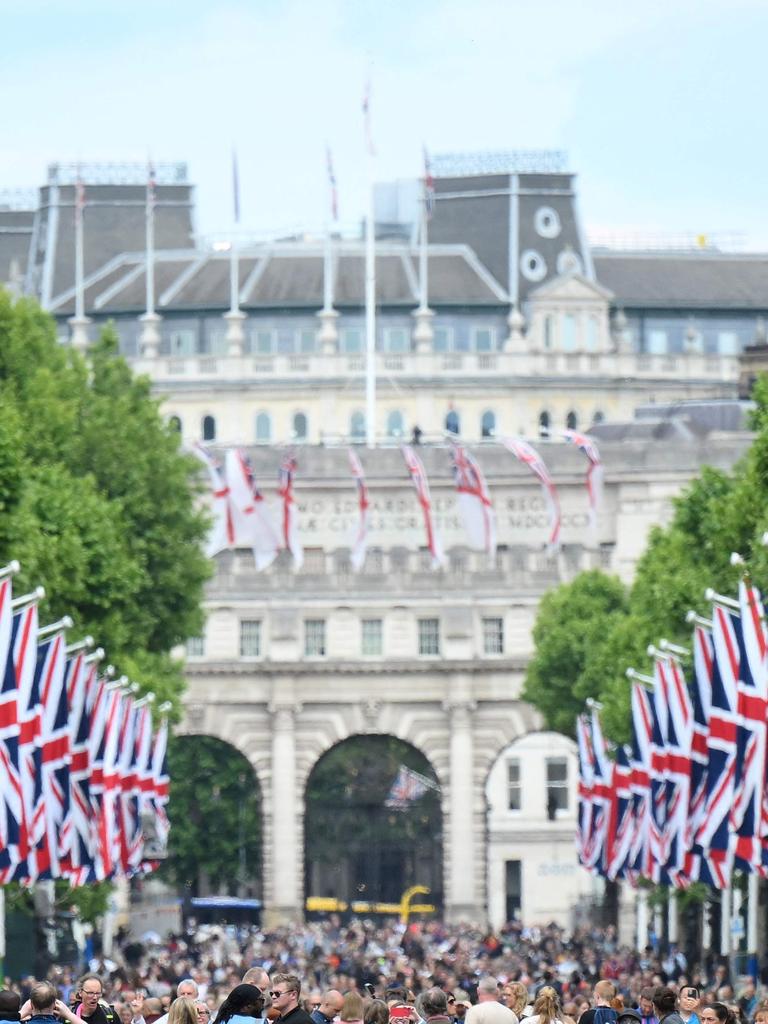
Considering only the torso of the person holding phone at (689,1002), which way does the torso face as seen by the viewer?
toward the camera

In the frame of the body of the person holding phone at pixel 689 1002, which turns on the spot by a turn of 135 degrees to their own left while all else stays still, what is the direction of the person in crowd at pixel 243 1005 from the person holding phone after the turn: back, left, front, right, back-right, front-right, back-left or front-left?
back

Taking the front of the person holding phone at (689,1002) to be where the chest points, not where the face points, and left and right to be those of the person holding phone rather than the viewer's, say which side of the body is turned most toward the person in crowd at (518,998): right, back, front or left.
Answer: right

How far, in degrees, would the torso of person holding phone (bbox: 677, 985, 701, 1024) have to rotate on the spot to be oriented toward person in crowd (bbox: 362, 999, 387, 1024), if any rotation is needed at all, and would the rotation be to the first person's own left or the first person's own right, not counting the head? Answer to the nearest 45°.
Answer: approximately 45° to the first person's own right

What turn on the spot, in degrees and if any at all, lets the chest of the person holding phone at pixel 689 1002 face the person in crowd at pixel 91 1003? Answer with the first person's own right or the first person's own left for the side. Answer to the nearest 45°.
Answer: approximately 90° to the first person's own right

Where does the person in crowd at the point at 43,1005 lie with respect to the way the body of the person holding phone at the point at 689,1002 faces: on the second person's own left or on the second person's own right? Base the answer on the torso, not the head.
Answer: on the second person's own right

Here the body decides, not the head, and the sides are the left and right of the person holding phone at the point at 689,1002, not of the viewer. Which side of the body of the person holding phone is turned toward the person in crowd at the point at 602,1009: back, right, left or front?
right

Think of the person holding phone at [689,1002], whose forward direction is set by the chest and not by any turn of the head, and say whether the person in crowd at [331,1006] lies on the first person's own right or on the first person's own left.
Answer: on the first person's own right
